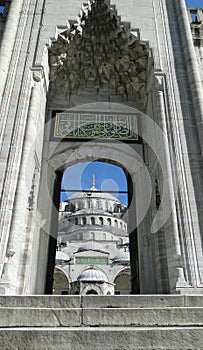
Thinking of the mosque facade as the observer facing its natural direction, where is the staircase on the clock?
The staircase is roughly at 12 o'clock from the mosque facade.

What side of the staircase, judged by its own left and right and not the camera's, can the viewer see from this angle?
front

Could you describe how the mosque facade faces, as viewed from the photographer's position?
facing the viewer

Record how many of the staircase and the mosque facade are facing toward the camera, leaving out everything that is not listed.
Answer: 2

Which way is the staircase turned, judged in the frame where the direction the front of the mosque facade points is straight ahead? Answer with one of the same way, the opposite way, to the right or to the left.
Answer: the same way

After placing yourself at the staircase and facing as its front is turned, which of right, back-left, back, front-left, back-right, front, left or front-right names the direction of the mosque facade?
back
